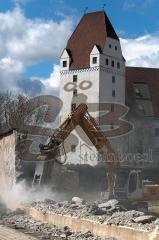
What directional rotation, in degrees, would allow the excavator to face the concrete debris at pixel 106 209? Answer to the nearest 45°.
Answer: approximately 45° to its left

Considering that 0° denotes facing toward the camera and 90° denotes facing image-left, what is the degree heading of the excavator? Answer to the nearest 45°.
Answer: approximately 45°
